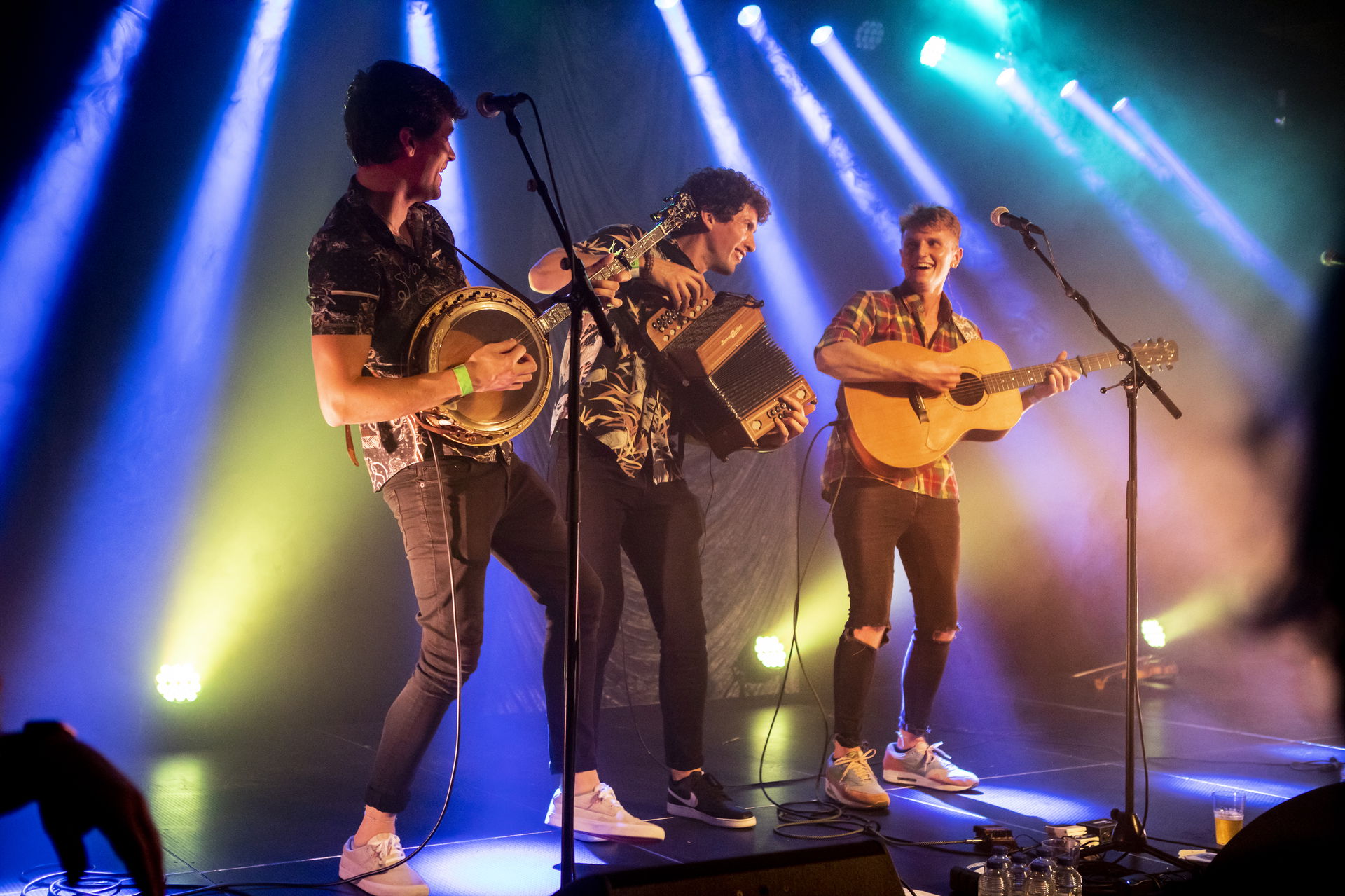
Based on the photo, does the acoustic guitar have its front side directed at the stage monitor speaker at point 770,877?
yes

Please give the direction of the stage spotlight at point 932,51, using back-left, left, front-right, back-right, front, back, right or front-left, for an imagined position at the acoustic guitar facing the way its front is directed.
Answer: back

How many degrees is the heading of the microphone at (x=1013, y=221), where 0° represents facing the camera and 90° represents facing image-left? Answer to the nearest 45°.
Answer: approximately 90°

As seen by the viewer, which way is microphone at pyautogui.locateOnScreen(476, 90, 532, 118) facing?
to the viewer's left

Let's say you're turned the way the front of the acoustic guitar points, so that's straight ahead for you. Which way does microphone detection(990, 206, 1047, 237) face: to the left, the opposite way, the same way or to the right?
to the right

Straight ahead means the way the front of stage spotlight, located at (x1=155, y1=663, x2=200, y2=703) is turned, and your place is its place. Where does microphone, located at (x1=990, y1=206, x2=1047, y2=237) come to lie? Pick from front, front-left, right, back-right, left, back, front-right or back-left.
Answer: front-left

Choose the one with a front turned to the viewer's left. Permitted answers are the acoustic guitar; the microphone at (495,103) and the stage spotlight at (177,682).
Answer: the microphone

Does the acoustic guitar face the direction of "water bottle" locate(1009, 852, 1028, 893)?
yes

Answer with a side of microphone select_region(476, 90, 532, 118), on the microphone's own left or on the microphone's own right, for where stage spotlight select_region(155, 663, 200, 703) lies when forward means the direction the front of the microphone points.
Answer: on the microphone's own right

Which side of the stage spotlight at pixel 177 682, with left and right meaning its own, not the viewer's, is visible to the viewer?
front

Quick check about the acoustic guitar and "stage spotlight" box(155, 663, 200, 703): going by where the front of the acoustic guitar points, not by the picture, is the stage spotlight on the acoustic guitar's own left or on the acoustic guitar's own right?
on the acoustic guitar's own right

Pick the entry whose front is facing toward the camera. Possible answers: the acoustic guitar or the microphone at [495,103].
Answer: the acoustic guitar

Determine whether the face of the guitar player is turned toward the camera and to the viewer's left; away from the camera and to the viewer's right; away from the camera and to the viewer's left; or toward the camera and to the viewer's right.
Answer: toward the camera and to the viewer's left

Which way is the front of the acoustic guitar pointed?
toward the camera

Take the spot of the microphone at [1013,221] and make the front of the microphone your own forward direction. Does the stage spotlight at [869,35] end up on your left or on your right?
on your right
